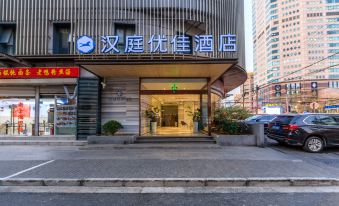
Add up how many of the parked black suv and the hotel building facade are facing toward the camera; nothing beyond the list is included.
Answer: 1

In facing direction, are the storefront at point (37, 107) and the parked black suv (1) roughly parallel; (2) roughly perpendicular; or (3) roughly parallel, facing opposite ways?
roughly perpendicular

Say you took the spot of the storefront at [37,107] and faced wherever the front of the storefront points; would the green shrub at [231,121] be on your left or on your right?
on your left

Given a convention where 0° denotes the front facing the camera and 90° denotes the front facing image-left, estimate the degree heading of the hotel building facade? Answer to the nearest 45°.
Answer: approximately 0°

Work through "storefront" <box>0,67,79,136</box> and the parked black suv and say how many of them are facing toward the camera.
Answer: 1
